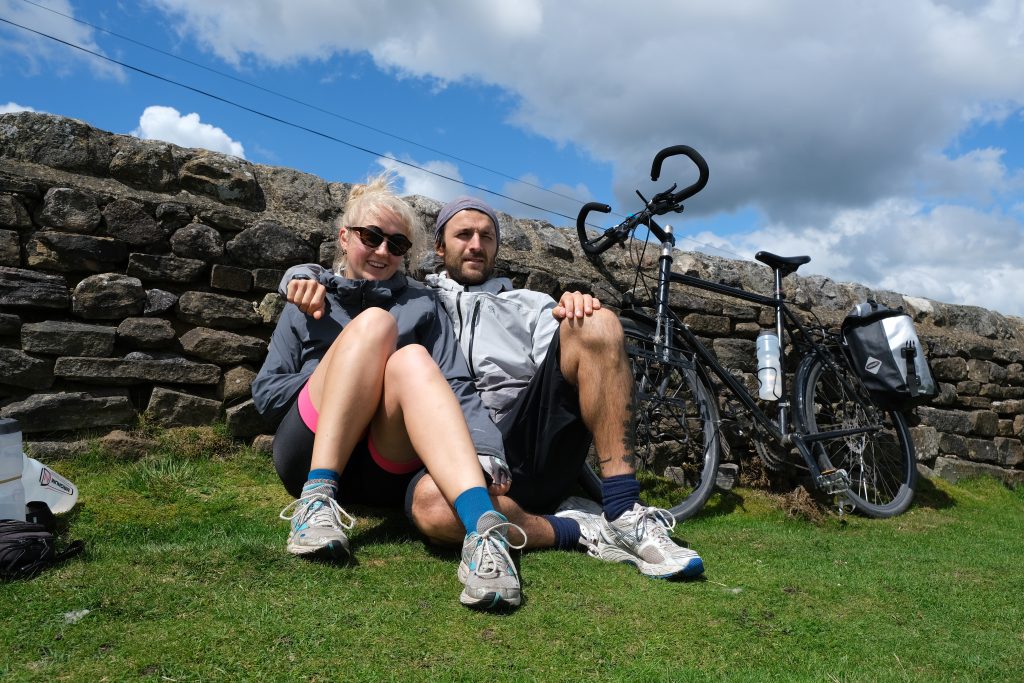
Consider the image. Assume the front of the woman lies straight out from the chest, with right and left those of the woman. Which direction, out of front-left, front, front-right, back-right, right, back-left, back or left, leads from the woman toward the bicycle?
back-left

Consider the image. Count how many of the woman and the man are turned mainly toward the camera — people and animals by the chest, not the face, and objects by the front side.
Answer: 2

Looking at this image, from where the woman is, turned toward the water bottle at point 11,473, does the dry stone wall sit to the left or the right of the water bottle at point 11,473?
right

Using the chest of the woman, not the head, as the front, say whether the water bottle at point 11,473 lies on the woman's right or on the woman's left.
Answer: on the woman's right

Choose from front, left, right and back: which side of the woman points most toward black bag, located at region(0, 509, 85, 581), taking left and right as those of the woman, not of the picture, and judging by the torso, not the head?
right

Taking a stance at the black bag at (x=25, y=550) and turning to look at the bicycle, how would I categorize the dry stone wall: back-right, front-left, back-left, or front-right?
front-left

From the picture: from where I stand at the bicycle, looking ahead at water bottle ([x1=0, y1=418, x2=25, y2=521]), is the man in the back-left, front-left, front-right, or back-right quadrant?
front-left

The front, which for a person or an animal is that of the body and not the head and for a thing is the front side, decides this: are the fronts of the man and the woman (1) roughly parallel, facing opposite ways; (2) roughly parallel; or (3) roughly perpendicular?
roughly parallel

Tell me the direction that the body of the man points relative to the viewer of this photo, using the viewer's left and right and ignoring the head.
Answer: facing the viewer

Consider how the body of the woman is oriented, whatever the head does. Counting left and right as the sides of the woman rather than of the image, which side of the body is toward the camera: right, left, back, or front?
front

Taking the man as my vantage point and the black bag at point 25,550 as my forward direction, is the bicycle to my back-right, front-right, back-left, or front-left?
back-right

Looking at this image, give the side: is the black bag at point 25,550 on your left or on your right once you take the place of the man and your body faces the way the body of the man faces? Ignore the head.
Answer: on your right

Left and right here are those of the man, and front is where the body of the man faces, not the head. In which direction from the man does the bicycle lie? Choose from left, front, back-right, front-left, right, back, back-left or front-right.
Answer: back-left
